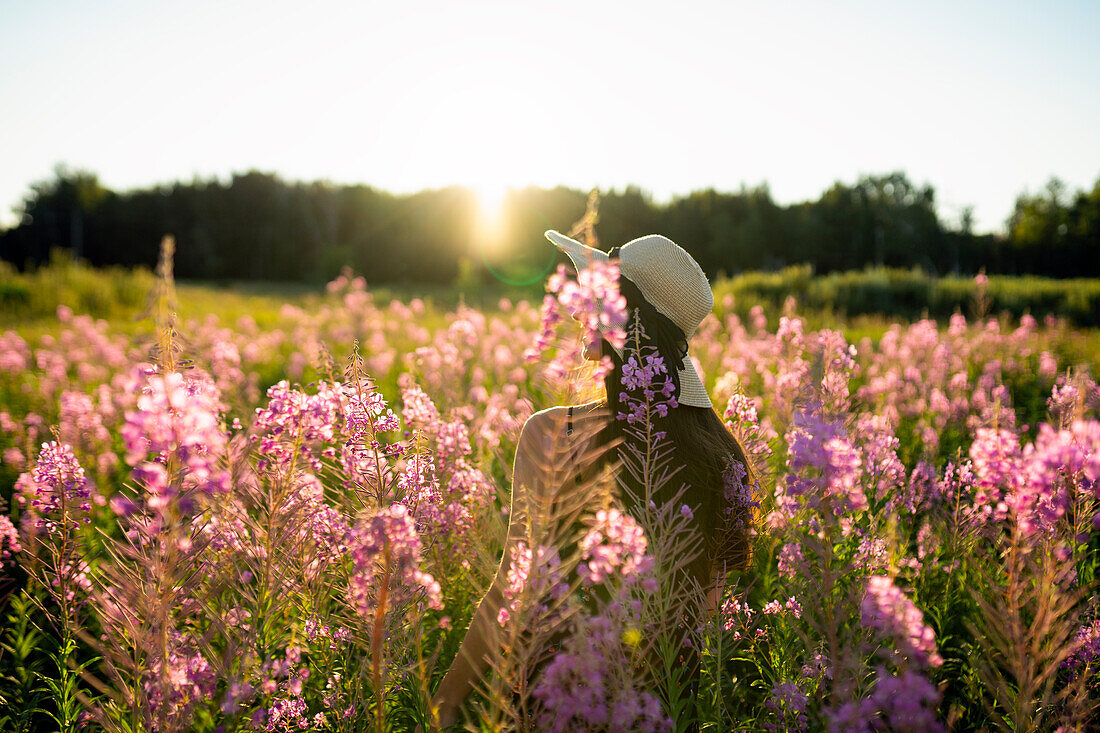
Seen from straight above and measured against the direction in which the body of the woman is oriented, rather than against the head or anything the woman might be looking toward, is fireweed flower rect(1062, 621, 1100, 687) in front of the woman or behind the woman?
behind

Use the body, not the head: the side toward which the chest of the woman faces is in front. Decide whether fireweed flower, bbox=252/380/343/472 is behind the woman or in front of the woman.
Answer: in front
